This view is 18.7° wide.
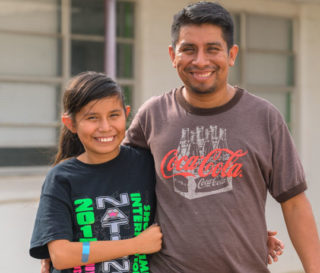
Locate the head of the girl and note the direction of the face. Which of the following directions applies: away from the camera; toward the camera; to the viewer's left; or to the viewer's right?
toward the camera

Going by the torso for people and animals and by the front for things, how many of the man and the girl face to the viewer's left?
0

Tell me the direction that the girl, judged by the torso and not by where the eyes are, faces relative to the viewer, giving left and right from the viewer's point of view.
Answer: facing the viewer and to the right of the viewer

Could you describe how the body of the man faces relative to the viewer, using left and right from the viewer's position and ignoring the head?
facing the viewer

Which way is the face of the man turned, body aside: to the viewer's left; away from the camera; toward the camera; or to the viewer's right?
toward the camera
